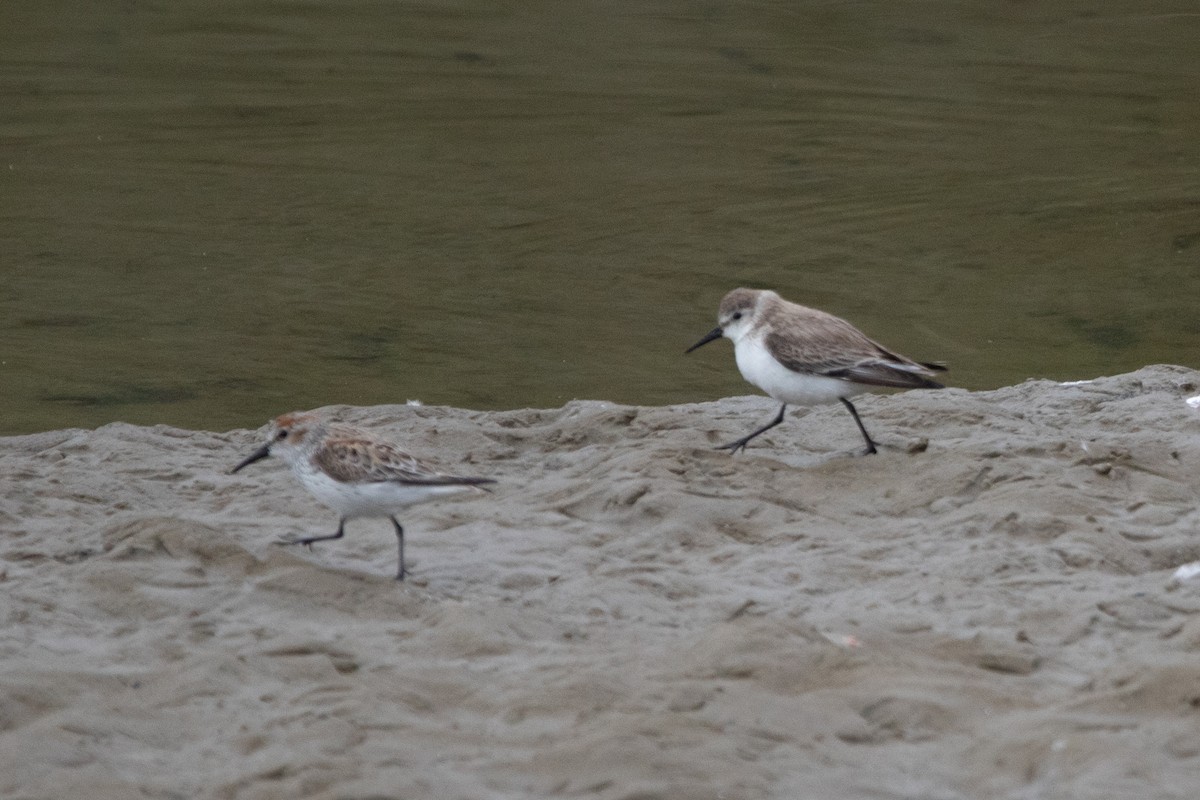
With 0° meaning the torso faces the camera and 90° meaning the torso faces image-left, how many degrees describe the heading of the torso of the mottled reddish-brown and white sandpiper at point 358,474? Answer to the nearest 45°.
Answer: approximately 90°

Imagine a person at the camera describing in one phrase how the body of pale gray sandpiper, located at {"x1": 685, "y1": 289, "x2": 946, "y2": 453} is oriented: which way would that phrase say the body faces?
to the viewer's left

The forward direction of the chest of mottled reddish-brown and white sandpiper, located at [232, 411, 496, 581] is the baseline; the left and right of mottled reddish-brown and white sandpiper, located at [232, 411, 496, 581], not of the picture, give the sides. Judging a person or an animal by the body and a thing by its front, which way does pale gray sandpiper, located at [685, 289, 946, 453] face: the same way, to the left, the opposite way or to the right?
the same way

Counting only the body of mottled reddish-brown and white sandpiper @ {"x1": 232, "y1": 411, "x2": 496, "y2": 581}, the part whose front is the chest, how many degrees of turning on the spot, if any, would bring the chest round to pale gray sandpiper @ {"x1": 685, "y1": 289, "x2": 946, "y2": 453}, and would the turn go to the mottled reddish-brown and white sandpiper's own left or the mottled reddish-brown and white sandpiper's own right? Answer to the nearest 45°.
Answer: approximately 135° to the mottled reddish-brown and white sandpiper's own right

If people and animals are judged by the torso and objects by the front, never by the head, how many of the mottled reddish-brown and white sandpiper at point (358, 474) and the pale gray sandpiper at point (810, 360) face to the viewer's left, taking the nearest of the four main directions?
2

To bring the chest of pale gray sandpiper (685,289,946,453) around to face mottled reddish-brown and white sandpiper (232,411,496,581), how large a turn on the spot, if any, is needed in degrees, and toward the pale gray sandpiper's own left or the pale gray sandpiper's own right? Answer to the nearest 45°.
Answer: approximately 45° to the pale gray sandpiper's own left
